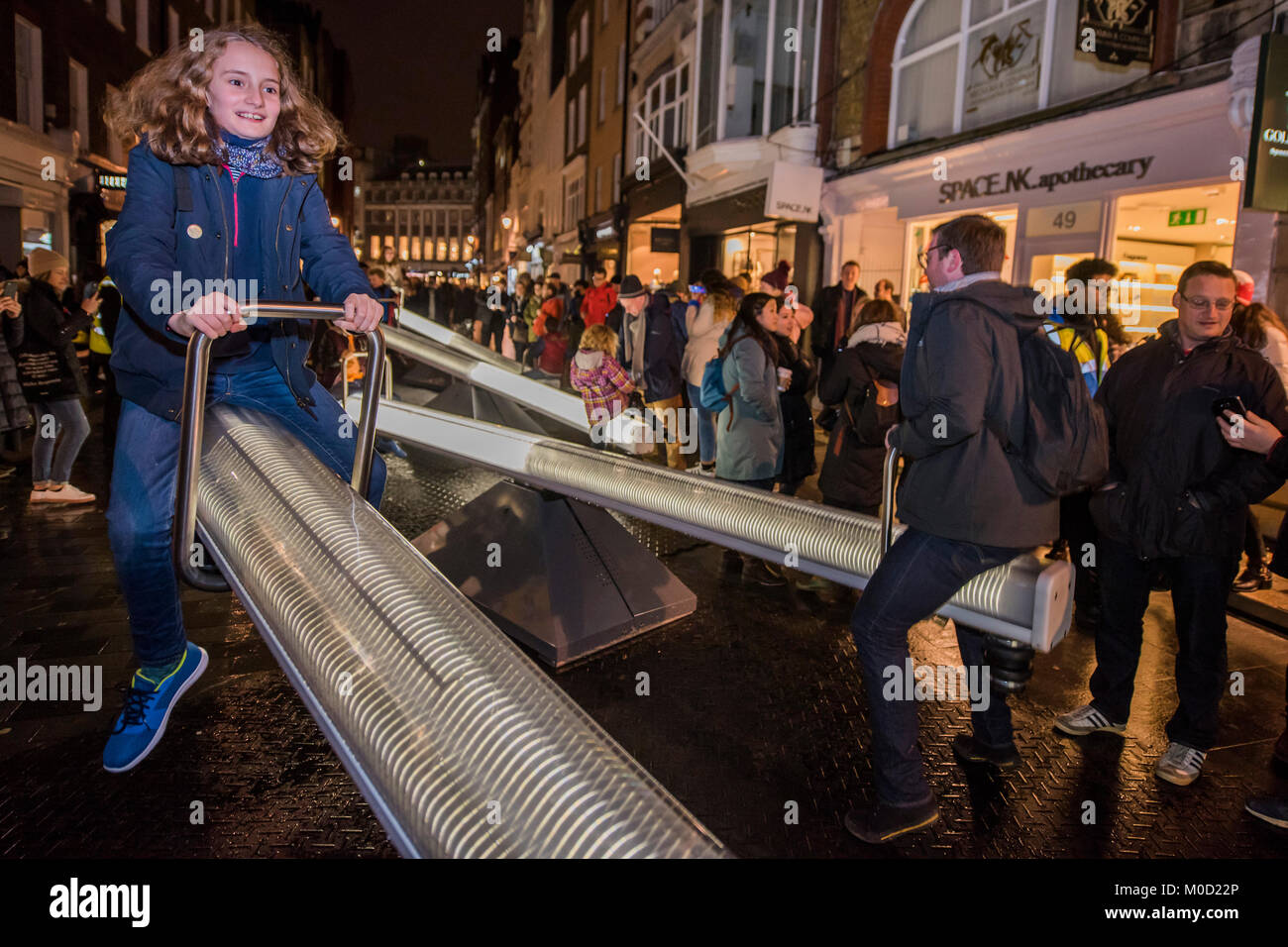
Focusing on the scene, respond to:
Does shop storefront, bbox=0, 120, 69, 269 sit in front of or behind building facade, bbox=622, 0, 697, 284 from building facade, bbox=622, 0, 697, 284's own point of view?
in front

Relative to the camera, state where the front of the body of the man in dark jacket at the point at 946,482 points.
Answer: to the viewer's left

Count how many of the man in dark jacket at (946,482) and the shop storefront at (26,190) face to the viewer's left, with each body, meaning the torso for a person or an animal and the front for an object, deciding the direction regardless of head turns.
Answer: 1

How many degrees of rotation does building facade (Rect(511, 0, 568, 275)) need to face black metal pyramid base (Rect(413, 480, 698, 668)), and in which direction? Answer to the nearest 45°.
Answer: approximately 90° to its left

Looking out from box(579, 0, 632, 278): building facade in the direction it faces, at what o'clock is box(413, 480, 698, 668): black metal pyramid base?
The black metal pyramid base is roughly at 9 o'clock from the building facade.

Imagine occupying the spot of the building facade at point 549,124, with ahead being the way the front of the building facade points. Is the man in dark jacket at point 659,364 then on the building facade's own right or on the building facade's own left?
on the building facade's own left

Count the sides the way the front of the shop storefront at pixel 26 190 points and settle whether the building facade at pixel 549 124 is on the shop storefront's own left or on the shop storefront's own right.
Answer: on the shop storefront's own left

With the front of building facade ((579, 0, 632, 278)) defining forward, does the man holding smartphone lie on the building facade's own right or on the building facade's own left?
on the building facade's own left

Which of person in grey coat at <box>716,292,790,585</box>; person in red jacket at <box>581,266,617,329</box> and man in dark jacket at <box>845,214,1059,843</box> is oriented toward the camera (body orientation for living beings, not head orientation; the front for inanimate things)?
the person in red jacket

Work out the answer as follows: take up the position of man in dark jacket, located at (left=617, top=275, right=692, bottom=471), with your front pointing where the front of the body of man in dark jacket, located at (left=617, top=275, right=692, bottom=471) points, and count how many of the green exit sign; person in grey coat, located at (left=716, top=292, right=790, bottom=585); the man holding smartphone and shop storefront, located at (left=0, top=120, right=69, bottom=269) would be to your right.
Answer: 1

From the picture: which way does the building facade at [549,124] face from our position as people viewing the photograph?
facing to the left of the viewer
